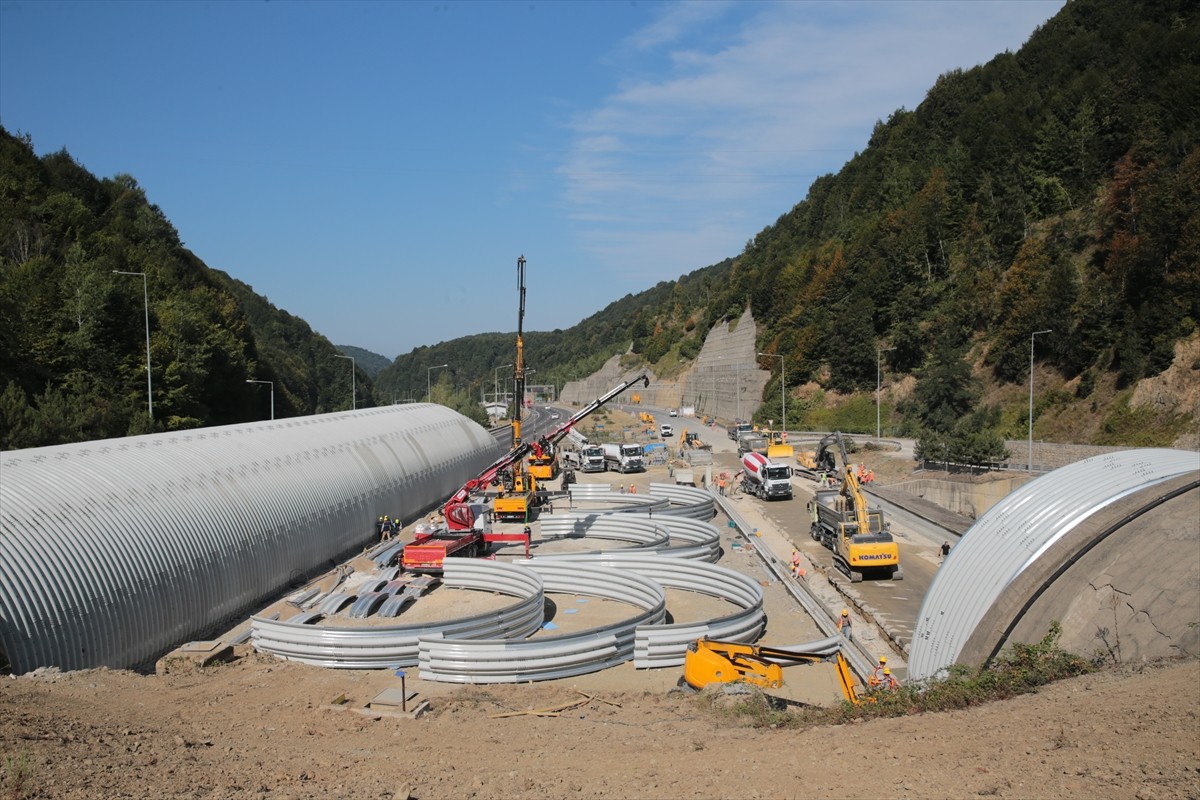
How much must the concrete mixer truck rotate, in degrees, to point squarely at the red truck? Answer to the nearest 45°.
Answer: approximately 90° to its right

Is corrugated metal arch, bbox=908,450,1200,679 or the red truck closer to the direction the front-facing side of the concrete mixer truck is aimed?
the corrugated metal arch

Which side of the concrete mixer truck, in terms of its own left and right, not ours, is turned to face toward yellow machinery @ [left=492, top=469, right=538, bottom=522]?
right

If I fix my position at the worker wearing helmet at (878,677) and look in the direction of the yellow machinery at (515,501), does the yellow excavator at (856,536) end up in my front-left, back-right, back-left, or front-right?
front-right

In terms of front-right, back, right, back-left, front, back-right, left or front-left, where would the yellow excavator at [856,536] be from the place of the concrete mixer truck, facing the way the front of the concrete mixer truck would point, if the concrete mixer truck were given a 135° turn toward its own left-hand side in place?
back

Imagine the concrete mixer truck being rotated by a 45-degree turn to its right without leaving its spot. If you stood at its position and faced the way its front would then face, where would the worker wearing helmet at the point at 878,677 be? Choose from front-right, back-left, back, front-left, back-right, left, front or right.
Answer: front

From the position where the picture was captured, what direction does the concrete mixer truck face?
facing the viewer and to the right of the viewer

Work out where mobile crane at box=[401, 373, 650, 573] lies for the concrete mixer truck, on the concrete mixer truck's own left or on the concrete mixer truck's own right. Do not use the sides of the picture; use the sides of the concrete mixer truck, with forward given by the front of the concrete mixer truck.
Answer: on the concrete mixer truck's own right

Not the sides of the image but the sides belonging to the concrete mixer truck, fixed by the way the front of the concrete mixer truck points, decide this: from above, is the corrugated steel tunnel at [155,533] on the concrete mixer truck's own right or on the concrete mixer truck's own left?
on the concrete mixer truck's own right

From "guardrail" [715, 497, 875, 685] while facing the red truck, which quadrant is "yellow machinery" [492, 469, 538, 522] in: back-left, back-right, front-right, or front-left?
front-right
